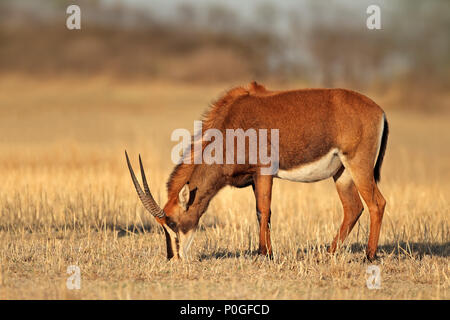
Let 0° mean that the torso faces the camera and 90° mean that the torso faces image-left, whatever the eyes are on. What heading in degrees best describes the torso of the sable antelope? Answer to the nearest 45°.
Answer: approximately 90°
